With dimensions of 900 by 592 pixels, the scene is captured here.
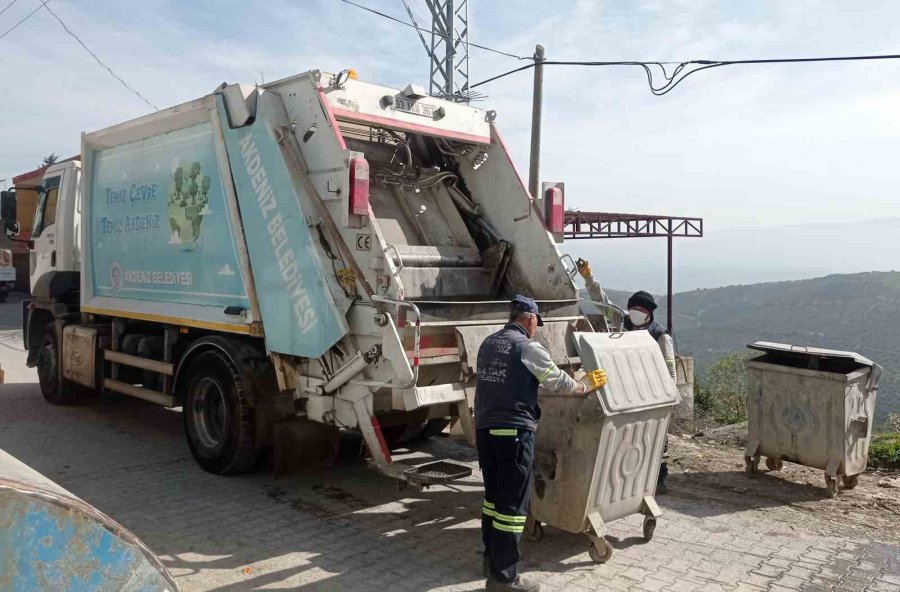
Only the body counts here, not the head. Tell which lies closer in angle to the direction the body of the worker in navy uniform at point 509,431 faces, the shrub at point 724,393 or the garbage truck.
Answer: the shrub

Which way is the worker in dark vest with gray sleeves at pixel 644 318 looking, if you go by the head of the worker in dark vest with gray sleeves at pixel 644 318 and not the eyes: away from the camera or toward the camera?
toward the camera

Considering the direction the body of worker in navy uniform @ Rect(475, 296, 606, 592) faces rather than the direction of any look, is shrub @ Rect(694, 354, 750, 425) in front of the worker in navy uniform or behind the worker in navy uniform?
in front

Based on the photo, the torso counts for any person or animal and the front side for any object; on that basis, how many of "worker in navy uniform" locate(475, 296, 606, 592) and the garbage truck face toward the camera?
0

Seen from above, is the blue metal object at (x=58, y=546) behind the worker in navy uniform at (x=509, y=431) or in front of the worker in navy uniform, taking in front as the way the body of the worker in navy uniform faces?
behind

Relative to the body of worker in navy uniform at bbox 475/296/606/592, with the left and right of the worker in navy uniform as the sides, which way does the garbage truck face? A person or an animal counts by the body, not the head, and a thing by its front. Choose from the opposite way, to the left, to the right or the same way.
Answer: to the left

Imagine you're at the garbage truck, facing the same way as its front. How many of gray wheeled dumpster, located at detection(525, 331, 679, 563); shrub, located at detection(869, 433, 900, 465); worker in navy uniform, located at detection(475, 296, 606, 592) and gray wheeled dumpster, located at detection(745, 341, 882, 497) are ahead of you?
0

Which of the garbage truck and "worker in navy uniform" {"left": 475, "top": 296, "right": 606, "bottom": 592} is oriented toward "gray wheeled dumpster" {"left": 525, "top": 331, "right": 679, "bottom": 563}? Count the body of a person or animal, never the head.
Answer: the worker in navy uniform

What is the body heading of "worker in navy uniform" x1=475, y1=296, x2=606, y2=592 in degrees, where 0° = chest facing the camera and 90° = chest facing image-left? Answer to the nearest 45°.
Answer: approximately 225°

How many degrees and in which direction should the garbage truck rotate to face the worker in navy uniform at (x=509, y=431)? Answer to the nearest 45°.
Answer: approximately 180°

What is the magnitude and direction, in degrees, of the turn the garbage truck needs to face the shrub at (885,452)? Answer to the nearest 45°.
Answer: approximately 135° to its right

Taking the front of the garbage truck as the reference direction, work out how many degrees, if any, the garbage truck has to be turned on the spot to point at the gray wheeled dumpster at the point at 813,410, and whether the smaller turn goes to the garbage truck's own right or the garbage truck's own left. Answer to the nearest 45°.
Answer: approximately 135° to the garbage truck's own right

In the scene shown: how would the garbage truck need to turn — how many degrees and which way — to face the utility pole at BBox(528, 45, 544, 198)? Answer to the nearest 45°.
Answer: approximately 90° to its right

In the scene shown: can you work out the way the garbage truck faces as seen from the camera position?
facing away from the viewer and to the left of the viewer

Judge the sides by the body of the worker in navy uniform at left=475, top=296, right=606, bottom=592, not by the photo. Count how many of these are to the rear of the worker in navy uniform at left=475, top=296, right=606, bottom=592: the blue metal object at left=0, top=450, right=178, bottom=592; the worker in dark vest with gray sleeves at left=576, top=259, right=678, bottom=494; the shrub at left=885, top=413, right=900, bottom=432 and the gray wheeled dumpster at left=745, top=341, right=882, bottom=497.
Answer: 1

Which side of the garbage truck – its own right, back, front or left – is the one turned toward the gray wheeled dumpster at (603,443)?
back
